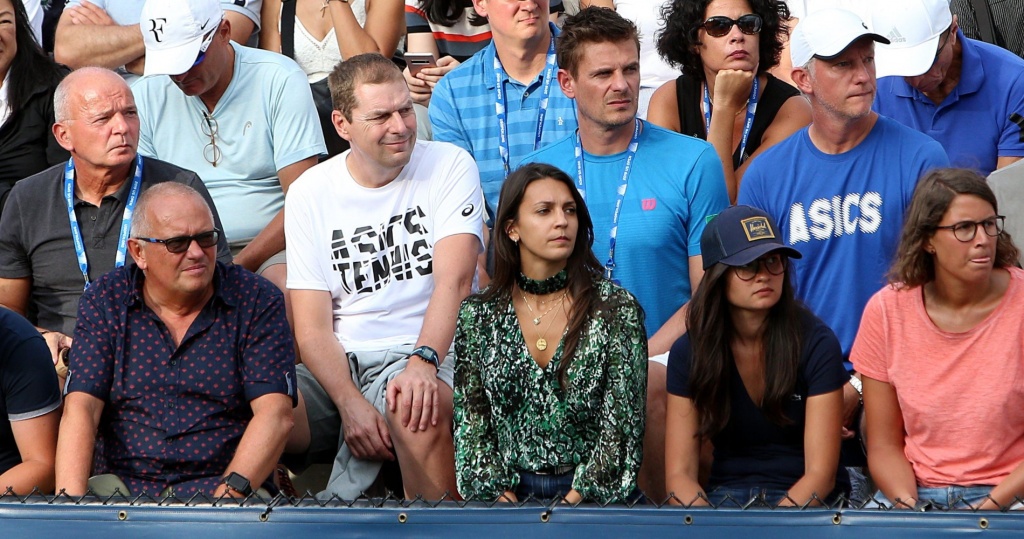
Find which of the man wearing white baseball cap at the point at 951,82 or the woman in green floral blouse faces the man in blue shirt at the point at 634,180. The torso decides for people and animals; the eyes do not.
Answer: the man wearing white baseball cap

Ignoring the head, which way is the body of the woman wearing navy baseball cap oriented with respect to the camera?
toward the camera

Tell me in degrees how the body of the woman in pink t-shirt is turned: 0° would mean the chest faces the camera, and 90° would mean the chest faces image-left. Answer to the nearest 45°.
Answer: approximately 315°

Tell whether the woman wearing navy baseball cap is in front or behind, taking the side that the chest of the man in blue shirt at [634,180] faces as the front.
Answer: in front

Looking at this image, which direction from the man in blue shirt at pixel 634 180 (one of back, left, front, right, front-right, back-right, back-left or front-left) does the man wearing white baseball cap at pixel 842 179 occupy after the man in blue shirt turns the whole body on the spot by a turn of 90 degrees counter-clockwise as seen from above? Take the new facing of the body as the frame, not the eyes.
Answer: front

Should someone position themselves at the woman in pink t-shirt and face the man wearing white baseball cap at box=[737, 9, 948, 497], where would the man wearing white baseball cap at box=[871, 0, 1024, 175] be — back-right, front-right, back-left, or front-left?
front-right

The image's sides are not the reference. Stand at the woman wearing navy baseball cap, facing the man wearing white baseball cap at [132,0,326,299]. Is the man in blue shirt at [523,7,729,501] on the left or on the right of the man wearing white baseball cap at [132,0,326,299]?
right

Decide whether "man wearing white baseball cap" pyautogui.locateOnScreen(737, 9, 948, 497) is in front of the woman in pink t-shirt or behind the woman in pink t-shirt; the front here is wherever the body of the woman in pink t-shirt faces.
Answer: behind

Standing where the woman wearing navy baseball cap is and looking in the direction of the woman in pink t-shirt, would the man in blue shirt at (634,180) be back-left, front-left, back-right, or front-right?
back-left

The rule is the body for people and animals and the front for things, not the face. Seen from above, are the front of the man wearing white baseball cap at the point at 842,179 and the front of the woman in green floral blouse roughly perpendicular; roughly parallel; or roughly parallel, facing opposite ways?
roughly parallel

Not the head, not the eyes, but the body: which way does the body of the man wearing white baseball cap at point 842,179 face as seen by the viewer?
toward the camera

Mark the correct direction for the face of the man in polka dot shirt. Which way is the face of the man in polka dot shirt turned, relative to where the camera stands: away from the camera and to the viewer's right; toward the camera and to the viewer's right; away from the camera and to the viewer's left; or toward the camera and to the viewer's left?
toward the camera and to the viewer's right

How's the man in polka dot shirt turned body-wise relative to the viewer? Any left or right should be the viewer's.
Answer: facing the viewer

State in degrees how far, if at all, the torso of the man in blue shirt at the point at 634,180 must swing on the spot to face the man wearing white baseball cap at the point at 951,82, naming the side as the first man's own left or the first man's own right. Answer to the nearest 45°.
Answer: approximately 90° to the first man's own left
